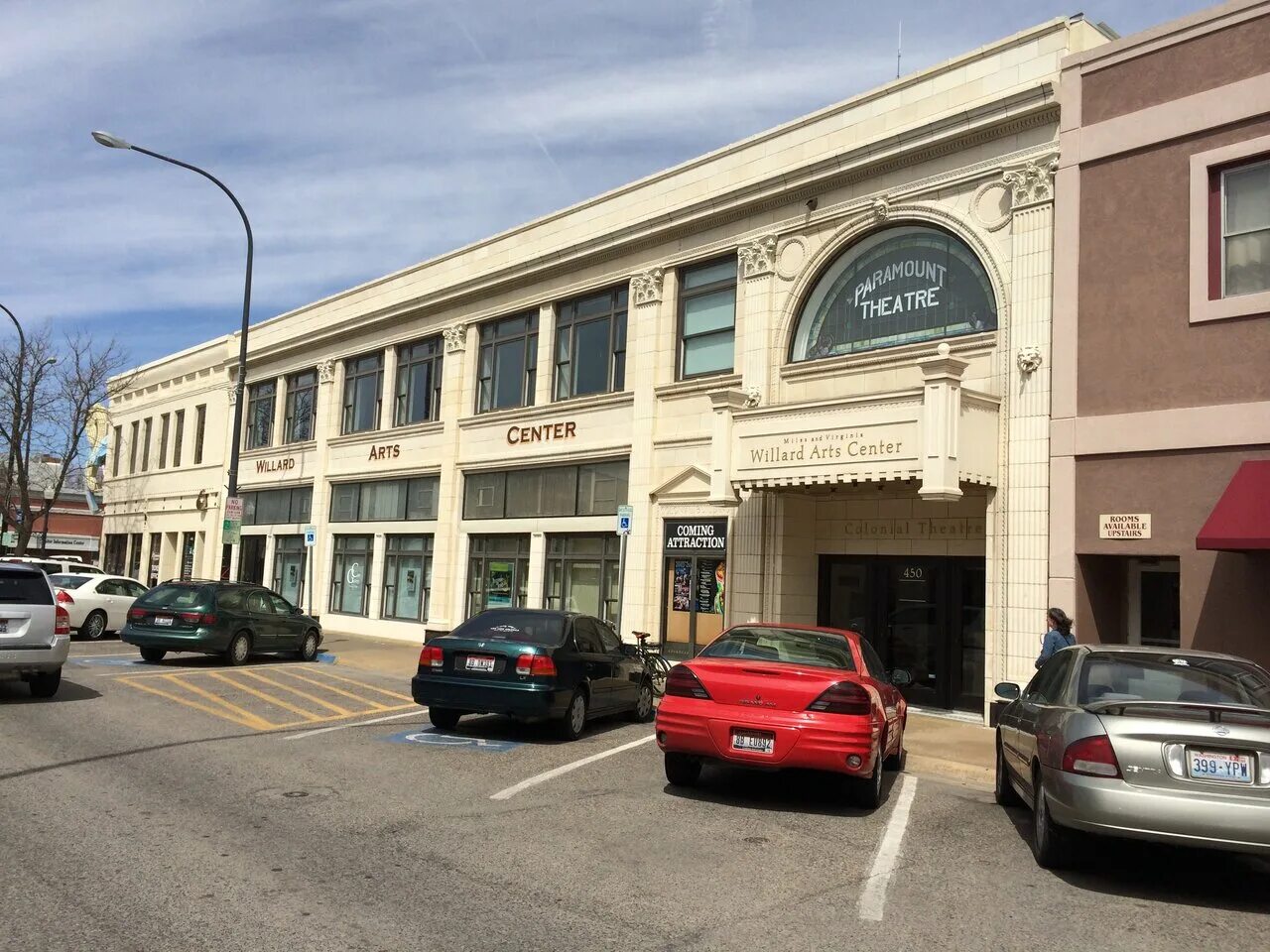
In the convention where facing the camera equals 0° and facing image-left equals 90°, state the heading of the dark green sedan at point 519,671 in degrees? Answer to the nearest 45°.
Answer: approximately 225°

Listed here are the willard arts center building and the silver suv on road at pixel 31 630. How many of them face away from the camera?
1

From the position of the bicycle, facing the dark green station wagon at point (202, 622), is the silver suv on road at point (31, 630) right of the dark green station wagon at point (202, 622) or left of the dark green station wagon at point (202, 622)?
left

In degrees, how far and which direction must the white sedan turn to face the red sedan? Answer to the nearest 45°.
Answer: approximately 135° to its right

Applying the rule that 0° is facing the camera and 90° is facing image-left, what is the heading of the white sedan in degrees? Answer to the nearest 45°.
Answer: approximately 225°

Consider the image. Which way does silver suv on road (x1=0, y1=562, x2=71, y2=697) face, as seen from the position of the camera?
facing away from the viewer

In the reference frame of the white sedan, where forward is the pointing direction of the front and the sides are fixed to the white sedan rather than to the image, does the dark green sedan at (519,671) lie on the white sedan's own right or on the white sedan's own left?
on the white sedan's own right

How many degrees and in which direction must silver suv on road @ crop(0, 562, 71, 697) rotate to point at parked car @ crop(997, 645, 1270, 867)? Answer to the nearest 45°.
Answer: approximately 135° to its right

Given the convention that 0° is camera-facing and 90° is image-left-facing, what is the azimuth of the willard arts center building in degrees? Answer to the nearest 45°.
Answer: approximately 45°

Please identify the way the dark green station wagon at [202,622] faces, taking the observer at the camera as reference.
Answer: facing away from the viewer and to the right of the viewer

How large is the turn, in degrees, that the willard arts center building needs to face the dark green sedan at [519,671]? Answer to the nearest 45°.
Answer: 0° — it already faces it

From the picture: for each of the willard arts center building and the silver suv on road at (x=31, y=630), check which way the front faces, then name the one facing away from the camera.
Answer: the silver suv on road
